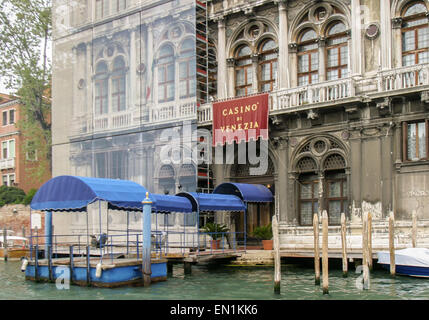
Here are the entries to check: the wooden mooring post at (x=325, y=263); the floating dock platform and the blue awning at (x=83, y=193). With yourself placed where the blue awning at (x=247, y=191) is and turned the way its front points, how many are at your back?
0

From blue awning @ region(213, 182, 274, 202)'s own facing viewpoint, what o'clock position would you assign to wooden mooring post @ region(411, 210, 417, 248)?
The wooden mooring post is roughly at 9 o'clock from the blue awning.

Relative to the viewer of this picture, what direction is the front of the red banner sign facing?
facing the viewer and to the left of the viewer

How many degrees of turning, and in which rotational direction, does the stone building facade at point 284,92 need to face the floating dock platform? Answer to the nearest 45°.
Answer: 0° — it already faces it

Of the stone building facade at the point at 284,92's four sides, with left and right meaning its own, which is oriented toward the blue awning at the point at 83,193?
front

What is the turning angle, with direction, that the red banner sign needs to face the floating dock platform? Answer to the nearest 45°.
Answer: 0° — it already faces it

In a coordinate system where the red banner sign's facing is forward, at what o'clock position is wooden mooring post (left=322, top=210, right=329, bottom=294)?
The wooden mooring post is roughly at 10 o'clock from the red banner sign.

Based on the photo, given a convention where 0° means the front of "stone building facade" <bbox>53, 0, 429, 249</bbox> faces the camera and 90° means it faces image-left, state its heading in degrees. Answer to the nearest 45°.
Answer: approximately 45°

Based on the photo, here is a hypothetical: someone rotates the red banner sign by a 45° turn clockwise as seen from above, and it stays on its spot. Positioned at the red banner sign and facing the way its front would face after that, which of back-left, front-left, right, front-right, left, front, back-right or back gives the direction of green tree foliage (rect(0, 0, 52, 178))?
front-right

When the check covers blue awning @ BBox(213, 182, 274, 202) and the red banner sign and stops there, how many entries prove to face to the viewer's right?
0

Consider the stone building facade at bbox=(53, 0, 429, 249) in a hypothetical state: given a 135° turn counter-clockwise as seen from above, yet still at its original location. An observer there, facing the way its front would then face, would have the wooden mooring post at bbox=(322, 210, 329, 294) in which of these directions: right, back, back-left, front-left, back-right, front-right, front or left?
right

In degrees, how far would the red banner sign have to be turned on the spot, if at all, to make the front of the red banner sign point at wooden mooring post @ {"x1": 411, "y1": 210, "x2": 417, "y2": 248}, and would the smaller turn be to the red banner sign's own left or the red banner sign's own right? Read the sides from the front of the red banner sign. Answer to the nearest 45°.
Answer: approximately 90° to the red banner sign's own left

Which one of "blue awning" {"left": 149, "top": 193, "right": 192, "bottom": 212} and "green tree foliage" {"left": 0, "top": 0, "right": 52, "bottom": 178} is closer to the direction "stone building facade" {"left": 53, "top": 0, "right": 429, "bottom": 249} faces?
the blue awning

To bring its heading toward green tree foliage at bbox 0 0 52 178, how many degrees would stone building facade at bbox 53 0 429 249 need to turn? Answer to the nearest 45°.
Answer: approximately 90° to its right

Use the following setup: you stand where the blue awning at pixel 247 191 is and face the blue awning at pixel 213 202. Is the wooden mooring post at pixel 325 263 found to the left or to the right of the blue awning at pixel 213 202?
left
